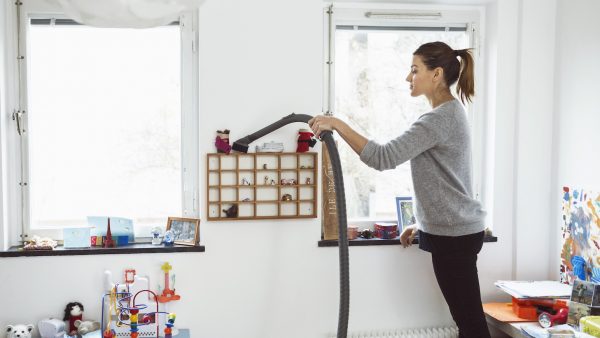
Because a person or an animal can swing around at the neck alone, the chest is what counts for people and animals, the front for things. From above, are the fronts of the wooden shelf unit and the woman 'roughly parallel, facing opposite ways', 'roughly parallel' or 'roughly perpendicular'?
roughly perpendicular

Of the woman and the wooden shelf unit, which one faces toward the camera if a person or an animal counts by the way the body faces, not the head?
the wooden shelf unit

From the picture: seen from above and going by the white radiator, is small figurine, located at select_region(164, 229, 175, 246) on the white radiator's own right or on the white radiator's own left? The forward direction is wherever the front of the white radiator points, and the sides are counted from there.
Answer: on the white radiator's own right

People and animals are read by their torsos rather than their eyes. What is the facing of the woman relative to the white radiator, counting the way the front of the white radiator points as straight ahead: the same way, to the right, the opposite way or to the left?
to the right

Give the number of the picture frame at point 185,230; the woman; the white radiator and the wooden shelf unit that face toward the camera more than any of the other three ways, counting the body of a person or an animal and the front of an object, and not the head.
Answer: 3

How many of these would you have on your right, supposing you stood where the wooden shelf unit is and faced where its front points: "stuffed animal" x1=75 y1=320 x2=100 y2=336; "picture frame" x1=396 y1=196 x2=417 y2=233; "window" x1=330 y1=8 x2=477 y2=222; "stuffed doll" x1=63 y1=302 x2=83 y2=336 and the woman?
2

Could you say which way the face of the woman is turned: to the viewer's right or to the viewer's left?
to the viewer's left

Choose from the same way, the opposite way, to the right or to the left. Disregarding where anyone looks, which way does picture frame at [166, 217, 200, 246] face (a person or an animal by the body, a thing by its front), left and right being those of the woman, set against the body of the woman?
to the left

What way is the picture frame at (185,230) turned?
toward the camera

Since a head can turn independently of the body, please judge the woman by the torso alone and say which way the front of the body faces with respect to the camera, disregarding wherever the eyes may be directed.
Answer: to the viewer's left

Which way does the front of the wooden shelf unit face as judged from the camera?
facing the viewer

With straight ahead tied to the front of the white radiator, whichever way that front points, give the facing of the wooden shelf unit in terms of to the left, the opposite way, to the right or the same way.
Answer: the same way

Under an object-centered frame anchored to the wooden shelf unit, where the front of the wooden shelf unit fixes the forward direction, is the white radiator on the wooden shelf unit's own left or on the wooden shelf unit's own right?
on the wooden shelf unit's own left

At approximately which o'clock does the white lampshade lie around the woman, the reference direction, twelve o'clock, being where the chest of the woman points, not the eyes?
The white lampshade is roughly at 10 o'clock from the woman.

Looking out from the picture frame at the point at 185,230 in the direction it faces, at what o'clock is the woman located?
The woman is roughly at 10 o'clock from the picture frame.
